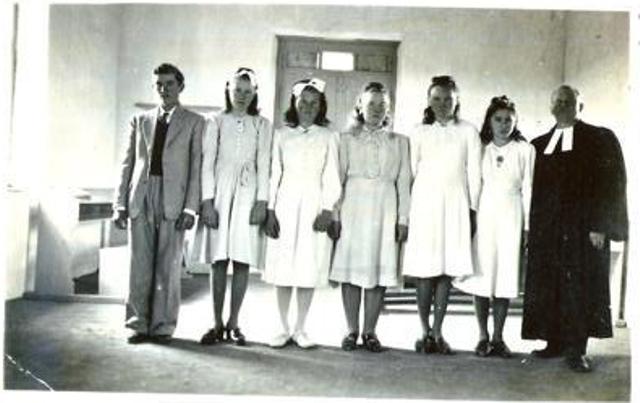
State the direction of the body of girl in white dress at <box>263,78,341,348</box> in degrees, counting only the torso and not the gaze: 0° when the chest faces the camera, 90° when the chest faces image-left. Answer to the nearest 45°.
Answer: approximately 0°

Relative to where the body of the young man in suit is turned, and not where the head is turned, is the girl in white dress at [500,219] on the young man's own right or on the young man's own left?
on the young man's own left

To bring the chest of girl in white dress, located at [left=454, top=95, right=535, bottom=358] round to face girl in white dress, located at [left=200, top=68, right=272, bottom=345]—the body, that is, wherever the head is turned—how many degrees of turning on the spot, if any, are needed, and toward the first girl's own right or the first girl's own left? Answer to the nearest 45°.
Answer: approximately 90° to the first girl's own right

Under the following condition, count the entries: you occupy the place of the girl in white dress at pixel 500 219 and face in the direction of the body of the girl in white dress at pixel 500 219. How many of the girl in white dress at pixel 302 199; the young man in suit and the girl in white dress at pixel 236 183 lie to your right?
3

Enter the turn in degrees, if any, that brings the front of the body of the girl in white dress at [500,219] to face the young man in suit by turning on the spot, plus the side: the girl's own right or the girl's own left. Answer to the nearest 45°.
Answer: approximately 90° to the girl's own right

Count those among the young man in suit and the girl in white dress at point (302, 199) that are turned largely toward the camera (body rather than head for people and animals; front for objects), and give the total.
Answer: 2

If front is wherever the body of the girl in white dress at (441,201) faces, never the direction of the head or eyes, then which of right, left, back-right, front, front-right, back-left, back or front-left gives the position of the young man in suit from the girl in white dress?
right
